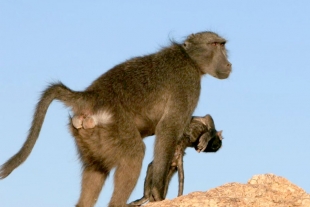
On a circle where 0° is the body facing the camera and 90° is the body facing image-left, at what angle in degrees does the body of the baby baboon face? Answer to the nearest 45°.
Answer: approximately 270°

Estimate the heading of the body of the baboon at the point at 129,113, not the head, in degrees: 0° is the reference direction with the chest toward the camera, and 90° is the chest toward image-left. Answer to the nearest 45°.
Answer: approximately 270°

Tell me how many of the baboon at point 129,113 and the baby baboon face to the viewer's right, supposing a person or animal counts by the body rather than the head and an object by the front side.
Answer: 2

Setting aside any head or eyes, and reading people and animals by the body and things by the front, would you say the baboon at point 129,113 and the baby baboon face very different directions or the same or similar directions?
same or similar directions
